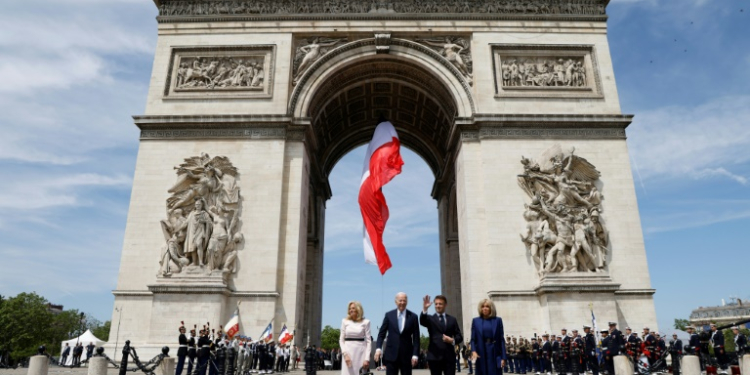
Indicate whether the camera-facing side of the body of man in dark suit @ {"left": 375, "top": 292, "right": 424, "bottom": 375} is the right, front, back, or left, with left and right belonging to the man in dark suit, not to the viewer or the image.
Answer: front

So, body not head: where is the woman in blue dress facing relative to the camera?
toward the camera

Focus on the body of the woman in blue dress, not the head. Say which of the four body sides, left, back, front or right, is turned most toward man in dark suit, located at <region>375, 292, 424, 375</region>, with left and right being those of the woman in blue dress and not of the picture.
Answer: right

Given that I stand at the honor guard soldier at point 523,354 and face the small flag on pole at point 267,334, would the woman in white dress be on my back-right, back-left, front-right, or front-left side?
front-left

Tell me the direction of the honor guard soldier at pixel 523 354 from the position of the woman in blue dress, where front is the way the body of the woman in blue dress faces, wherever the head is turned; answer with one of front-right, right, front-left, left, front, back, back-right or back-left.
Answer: back

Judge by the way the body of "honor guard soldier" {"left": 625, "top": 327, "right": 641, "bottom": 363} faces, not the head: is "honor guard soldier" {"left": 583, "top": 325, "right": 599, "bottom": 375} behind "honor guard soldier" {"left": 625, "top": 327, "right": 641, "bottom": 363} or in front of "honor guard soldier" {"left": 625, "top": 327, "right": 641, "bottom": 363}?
in front

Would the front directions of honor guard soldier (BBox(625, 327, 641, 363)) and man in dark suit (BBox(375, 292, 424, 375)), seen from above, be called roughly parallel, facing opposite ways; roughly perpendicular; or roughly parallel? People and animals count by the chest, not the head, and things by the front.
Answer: roughly perpendicular

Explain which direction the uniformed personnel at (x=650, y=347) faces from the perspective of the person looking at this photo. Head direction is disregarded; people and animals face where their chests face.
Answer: facing the viewer and to the left of the viewer

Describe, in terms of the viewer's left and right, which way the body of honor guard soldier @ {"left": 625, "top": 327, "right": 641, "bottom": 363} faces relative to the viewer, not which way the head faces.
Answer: facing to the left of the viewer

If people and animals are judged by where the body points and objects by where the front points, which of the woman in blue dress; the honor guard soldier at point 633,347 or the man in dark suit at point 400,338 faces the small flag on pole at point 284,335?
the honor guard soldier
